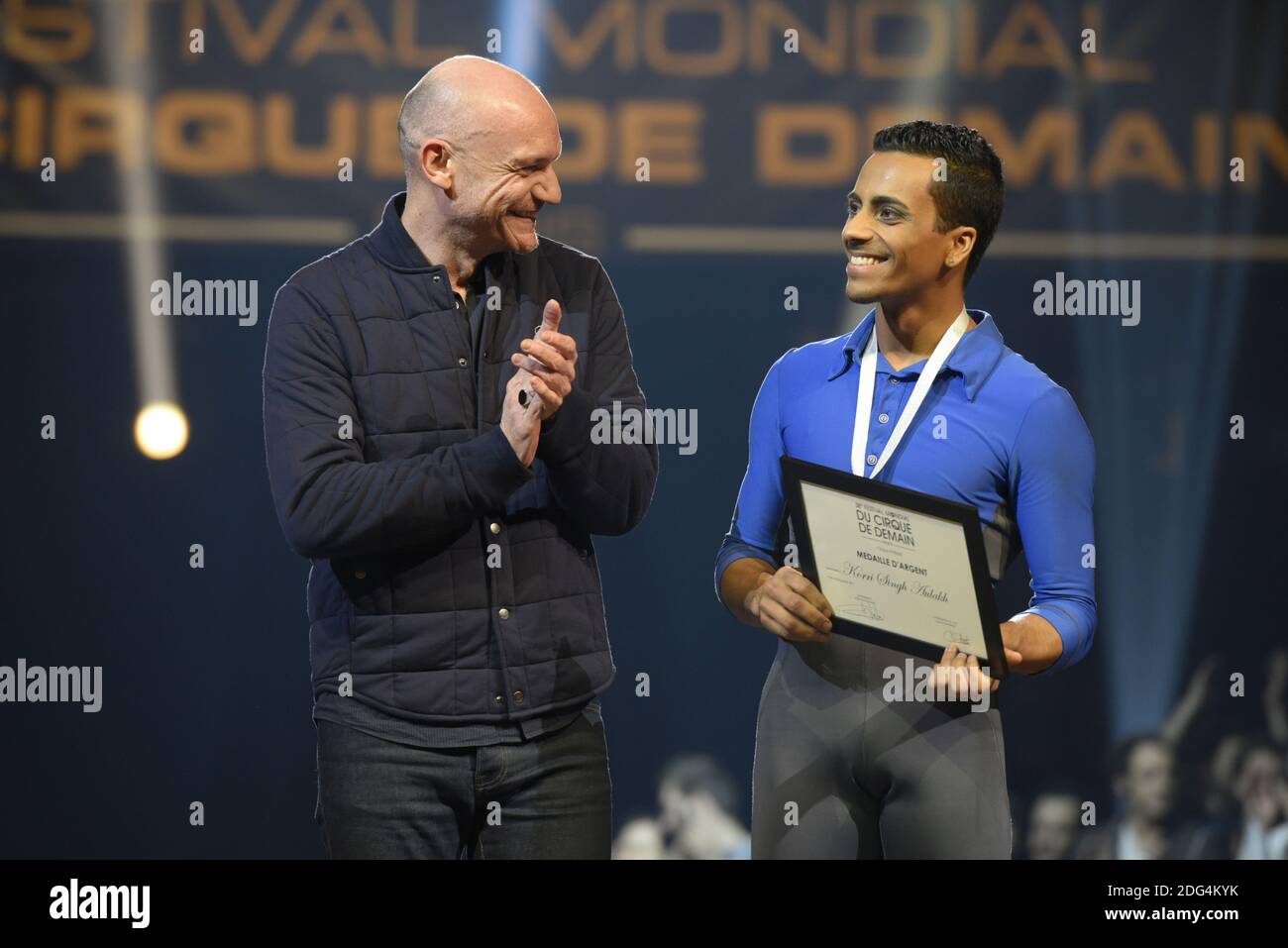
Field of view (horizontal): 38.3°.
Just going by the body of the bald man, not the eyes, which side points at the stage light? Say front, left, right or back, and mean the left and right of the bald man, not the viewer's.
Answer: back

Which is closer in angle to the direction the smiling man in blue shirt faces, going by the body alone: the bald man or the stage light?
the bald man

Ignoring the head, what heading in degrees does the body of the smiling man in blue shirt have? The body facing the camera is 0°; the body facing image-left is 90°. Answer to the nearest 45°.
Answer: approximately 45°

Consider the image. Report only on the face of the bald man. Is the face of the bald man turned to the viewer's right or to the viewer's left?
to the viewer's right

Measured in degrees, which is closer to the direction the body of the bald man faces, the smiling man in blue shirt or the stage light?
the smiling man in blue shirt

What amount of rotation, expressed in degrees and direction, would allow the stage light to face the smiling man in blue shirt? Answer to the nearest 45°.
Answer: approximately 45° to its left

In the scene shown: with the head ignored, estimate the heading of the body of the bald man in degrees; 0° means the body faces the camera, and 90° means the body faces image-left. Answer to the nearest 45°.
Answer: approximately 315°
